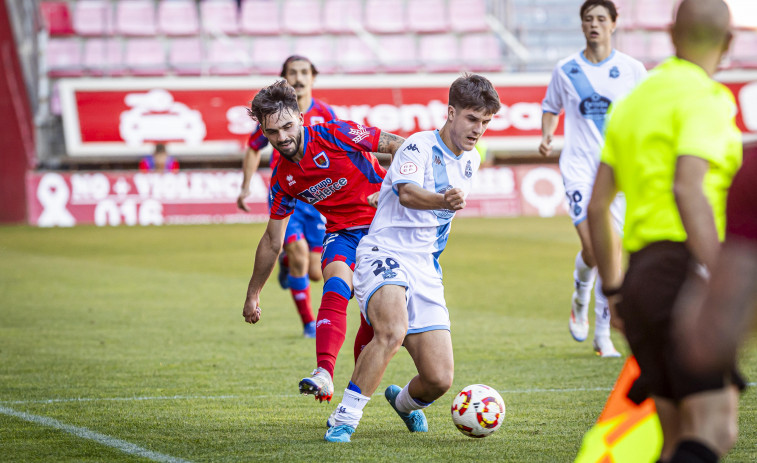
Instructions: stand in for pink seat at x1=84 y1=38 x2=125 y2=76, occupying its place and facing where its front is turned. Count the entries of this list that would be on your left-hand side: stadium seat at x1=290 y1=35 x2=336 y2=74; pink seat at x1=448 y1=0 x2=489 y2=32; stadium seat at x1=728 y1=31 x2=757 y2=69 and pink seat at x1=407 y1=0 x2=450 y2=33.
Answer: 4

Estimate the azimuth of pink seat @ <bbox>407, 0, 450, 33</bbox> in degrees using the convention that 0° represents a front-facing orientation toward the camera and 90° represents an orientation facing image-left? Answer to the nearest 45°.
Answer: approximately 0°

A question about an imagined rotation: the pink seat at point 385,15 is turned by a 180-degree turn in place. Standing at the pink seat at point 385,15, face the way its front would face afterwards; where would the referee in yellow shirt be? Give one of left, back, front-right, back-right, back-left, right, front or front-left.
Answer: back

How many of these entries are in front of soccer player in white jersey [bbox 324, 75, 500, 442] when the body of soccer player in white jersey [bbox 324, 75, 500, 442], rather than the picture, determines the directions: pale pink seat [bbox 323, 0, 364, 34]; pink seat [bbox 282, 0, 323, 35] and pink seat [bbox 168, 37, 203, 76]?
0

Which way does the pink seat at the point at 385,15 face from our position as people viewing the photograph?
facing the viewer

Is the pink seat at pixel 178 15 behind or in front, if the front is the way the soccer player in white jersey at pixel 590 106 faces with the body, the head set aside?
behind

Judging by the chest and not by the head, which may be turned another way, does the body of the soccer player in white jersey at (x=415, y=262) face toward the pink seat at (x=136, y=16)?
no

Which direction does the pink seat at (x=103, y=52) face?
toward the camera

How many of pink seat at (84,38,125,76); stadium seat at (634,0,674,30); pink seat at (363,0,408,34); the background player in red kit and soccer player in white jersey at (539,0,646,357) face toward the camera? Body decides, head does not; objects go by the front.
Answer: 5

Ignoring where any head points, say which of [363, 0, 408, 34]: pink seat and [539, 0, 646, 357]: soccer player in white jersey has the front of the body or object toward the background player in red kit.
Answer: the pink seat

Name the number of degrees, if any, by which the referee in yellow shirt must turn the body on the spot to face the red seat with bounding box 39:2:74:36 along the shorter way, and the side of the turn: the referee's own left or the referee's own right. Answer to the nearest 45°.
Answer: approximately 90° to the referee's own left

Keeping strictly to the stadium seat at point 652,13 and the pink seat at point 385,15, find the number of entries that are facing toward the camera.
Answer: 2

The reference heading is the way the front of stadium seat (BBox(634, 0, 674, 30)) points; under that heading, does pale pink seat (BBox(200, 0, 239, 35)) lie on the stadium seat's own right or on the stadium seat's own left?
on the stadium seat's own right

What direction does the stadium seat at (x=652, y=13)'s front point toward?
toward the camera

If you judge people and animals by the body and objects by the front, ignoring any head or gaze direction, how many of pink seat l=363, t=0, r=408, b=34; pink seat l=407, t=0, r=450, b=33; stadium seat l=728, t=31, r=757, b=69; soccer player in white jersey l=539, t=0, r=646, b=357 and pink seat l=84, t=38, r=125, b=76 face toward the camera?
5

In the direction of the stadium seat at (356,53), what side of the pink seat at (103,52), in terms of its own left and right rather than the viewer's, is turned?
left

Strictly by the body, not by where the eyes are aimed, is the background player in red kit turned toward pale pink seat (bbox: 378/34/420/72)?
no

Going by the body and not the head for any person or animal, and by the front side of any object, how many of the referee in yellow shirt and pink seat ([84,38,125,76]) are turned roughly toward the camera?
1

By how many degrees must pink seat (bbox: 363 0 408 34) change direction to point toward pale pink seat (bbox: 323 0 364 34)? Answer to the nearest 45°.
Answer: approximately 90° to its right

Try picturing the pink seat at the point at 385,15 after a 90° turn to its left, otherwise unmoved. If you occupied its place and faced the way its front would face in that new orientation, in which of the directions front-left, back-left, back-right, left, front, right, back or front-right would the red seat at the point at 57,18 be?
back

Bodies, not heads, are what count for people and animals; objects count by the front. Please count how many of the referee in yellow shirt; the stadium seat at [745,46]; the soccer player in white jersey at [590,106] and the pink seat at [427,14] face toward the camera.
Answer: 3

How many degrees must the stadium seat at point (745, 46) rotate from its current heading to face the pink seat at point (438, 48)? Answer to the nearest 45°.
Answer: approximately 45° to its right
